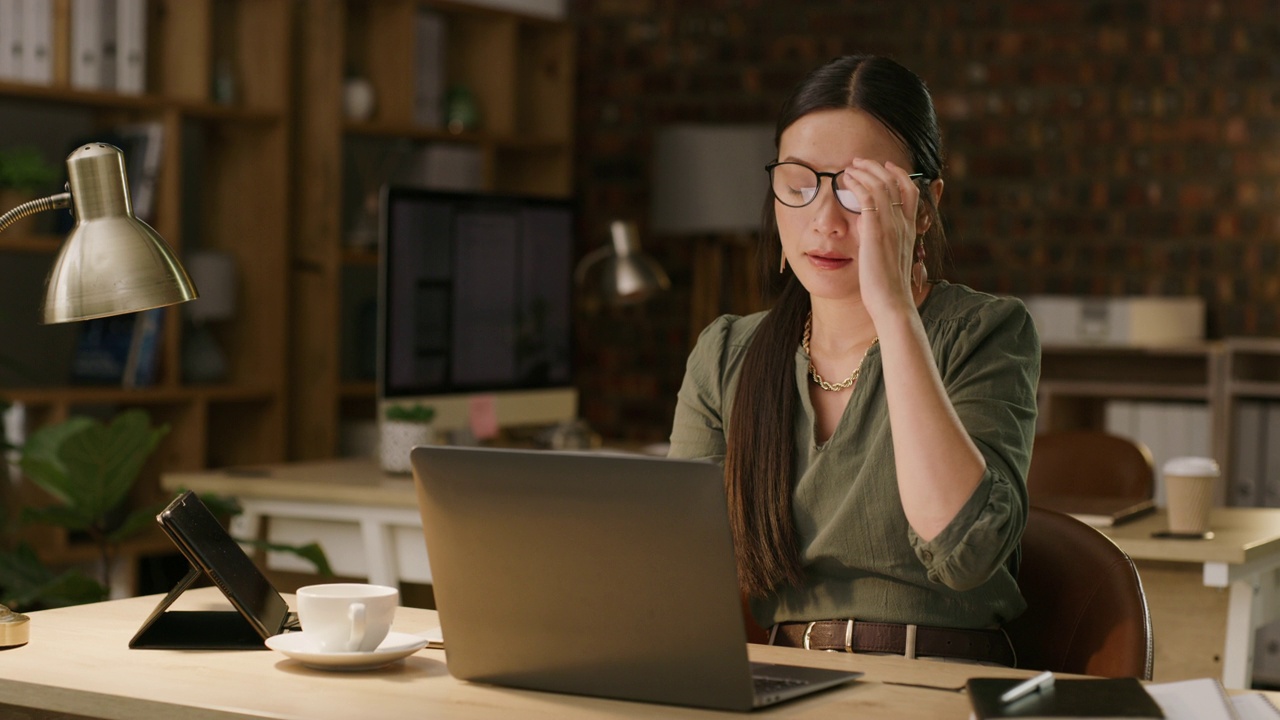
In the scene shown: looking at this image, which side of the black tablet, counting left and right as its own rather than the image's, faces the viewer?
right

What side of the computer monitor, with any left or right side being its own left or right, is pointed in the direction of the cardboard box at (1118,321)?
left

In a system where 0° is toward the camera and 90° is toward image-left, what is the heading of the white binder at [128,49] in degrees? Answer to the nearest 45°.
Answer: approximately 0°

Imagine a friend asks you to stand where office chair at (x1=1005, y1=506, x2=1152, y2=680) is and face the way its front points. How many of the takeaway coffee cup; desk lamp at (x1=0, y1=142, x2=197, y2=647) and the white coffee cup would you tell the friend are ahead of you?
2

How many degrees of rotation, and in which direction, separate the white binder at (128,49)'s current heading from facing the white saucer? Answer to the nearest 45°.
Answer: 0° — it already faces it

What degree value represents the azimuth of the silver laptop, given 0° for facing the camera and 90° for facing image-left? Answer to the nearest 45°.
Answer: approximately 225°

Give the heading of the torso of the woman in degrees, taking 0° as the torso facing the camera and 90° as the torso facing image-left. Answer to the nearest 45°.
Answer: approximately 45°

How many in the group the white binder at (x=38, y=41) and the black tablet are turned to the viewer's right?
1

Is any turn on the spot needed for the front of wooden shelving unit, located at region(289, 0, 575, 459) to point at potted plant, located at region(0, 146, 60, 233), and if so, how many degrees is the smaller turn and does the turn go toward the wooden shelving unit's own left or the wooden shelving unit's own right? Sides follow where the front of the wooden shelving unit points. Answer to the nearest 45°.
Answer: approximately 90° to the wooden shelving unit's own right

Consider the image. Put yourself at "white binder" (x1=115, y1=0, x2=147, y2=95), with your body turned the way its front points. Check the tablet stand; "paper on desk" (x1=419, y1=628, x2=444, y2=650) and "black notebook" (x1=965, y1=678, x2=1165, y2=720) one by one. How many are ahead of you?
3

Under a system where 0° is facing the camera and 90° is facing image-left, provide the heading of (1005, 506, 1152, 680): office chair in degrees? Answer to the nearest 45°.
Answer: approximately 45°

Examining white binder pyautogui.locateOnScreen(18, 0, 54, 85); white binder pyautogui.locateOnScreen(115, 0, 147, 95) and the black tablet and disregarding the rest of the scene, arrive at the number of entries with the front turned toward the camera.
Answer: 2

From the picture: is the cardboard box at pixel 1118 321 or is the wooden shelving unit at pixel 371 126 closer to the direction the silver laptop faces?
the cardboard box
